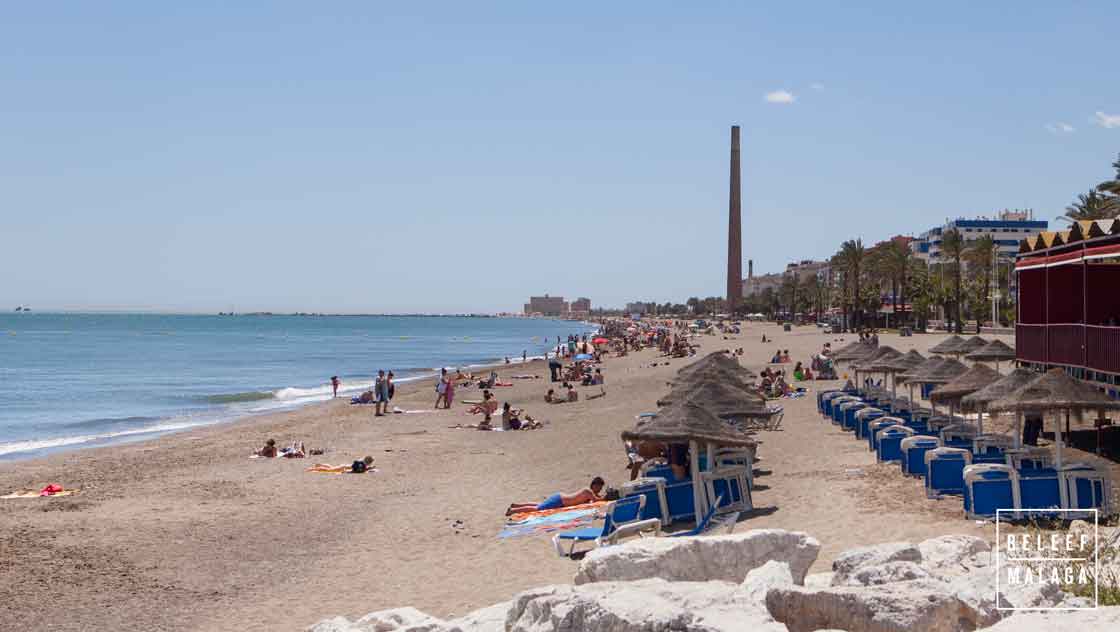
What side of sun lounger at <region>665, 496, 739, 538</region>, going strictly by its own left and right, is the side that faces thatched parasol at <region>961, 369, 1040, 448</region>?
back

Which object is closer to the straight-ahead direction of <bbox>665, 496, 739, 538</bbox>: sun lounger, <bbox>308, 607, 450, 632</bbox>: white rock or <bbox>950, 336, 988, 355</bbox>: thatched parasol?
the white rock

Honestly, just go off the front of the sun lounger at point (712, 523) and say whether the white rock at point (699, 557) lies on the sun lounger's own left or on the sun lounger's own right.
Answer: on the sun lounger's own left

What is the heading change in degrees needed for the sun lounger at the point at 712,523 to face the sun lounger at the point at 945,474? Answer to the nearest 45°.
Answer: approximately 135° to its right

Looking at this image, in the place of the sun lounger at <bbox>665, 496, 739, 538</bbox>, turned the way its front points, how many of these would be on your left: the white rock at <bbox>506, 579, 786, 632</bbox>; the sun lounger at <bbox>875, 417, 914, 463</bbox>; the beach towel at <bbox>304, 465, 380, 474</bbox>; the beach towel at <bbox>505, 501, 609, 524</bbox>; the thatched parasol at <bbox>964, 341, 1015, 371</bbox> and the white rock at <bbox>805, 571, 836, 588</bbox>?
2

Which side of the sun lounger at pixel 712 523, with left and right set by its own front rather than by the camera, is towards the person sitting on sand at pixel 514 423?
right

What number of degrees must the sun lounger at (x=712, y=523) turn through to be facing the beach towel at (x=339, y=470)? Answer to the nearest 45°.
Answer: approximately 45° to its right

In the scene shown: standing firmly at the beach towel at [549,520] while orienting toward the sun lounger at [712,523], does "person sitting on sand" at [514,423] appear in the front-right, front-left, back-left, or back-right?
back-left

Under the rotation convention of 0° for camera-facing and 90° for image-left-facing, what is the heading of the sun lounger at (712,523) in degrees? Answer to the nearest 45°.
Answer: approximately 90°

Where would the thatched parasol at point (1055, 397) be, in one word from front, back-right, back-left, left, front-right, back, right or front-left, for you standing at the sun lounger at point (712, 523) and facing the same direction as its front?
back

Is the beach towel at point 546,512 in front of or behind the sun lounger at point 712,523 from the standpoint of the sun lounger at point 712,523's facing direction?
in front

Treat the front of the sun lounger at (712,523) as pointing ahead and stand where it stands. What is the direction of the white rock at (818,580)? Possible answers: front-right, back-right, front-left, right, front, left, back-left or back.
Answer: left

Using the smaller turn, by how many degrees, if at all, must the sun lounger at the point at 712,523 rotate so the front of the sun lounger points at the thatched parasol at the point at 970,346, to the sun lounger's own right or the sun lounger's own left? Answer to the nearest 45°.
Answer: approximately 135° to the sun lounger's own right

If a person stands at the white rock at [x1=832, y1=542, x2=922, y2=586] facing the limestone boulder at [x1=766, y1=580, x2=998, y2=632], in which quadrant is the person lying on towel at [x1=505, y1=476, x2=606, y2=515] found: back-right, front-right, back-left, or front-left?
back-right

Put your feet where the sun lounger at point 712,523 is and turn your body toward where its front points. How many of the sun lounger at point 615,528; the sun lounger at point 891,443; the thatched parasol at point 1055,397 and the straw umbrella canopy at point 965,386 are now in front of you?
1
